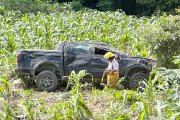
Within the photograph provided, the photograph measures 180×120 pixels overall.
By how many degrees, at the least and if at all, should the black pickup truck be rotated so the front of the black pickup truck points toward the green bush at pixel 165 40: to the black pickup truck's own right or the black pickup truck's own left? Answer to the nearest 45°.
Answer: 0° — it already faces it

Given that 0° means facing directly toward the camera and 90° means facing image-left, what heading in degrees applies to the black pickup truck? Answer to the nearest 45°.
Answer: approximately 270°
